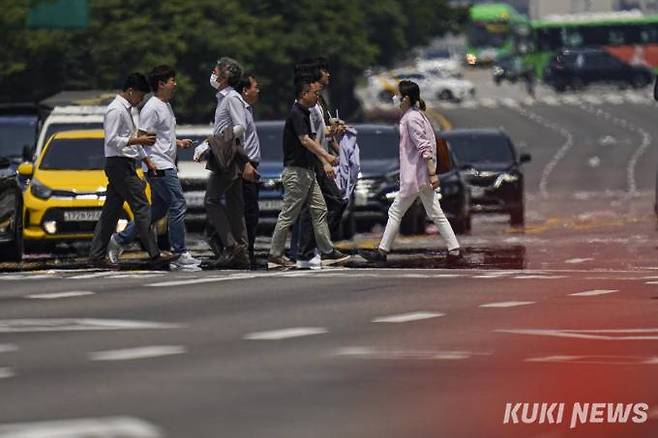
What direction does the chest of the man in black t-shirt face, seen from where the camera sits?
to the viewer's right

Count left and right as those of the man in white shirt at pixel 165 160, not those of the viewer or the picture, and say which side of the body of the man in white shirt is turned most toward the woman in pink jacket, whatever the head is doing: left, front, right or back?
front

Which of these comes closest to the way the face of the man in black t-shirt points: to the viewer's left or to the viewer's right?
to the viewer's right

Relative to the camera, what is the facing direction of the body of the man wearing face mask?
to the viewer's left

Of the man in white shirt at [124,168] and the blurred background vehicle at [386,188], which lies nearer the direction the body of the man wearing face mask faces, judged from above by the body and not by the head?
the man in white shirt

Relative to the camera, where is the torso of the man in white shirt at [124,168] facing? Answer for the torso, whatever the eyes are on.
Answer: to the viewer's right

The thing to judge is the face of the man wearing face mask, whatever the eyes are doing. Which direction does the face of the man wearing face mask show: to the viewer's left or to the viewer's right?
to the viewer's left

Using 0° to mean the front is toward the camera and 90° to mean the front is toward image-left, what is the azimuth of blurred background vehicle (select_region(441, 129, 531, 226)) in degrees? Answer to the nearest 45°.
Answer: approximately 0°
